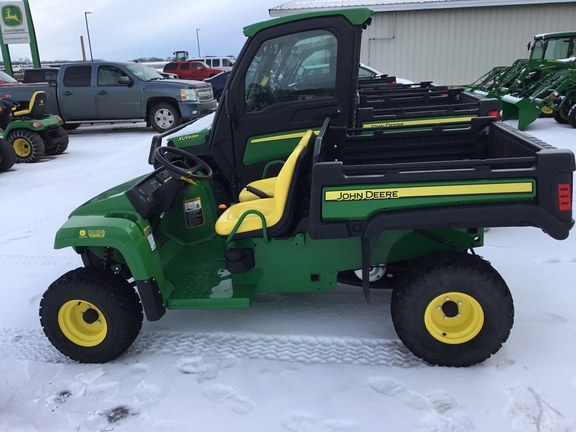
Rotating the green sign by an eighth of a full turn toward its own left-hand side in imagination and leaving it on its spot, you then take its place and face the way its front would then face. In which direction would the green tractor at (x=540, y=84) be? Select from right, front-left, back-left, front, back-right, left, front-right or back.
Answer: front

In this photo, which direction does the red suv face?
to the viewer's right

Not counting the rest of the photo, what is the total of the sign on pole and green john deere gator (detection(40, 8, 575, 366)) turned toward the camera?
1

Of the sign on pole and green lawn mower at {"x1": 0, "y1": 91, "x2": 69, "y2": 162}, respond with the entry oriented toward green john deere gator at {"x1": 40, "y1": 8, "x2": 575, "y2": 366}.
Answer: the sign on pole

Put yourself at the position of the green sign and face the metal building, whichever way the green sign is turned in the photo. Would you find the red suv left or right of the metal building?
left

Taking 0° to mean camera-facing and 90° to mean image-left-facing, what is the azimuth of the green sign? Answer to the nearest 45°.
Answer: approximately 0°

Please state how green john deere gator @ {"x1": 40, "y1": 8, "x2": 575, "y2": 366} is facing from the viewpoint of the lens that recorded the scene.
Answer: facing to the left of the viewer

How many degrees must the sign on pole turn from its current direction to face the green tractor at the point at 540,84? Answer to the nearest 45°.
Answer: approximately 45° to its left

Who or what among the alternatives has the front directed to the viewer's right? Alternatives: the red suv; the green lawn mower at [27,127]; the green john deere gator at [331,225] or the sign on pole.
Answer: the red suv

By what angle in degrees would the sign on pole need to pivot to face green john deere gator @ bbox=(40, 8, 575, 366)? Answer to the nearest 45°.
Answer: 0° — it already faces it
